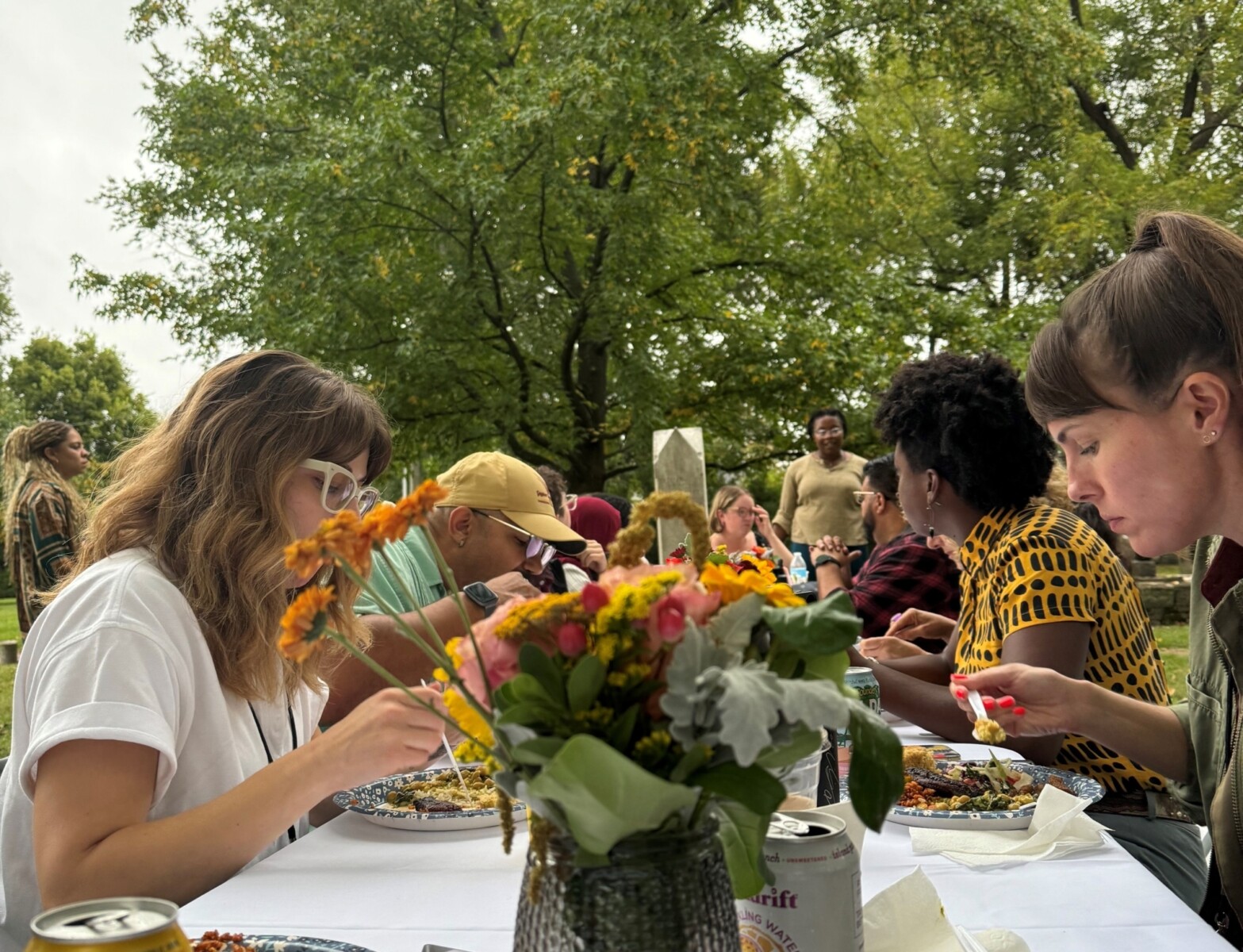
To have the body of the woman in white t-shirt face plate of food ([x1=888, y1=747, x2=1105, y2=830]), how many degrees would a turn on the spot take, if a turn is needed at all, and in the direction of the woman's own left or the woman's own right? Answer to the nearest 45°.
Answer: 0° — they already face it

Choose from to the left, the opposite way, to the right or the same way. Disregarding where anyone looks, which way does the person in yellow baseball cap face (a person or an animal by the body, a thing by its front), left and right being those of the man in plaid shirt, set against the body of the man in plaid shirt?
the opposite way

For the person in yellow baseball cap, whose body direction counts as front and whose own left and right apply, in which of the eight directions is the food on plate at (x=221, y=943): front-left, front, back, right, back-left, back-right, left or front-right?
right

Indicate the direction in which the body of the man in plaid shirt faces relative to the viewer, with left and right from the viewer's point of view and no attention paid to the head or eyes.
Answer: facing to the left of the viewer

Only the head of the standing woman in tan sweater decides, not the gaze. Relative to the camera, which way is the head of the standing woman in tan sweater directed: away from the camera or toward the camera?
toward the camera

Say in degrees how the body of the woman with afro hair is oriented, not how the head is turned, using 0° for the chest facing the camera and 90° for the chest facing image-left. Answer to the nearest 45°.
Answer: approximately 90°

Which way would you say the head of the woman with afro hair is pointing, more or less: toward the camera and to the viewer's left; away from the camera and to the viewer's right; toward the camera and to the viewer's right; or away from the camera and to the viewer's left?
away from the camera and to the viewer's left

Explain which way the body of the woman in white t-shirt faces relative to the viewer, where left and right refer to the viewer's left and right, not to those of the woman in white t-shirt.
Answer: facing to the right of the viewer

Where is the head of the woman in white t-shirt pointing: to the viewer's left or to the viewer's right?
to the viewer's right

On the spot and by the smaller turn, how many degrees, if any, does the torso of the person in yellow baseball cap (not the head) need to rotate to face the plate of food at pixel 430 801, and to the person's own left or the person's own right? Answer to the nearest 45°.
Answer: approximately 90° to the person's own right

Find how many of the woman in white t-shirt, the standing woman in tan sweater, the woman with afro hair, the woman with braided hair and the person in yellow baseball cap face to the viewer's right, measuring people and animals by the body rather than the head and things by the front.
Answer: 3

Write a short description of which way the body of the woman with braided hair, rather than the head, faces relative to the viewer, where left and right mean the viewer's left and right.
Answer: facing to the right of the viewer

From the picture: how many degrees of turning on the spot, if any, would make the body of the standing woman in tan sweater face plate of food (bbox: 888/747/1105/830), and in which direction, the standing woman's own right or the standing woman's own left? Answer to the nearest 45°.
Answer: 0° — they already face it

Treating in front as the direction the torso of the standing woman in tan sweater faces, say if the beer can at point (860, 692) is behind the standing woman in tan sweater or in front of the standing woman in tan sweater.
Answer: in front

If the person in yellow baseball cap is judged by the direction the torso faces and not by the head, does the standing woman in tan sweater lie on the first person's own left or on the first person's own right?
on the first person's own left

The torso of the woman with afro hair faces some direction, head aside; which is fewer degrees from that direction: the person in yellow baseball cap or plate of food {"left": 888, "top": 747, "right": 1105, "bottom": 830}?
the person in yellow baseball cap

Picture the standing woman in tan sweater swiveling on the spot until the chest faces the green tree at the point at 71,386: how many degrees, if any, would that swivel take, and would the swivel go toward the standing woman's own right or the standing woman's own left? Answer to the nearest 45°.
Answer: approximately 135° to the standing woman's own right

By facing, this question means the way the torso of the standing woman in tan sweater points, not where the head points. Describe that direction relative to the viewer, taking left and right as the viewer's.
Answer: facing the viewer
